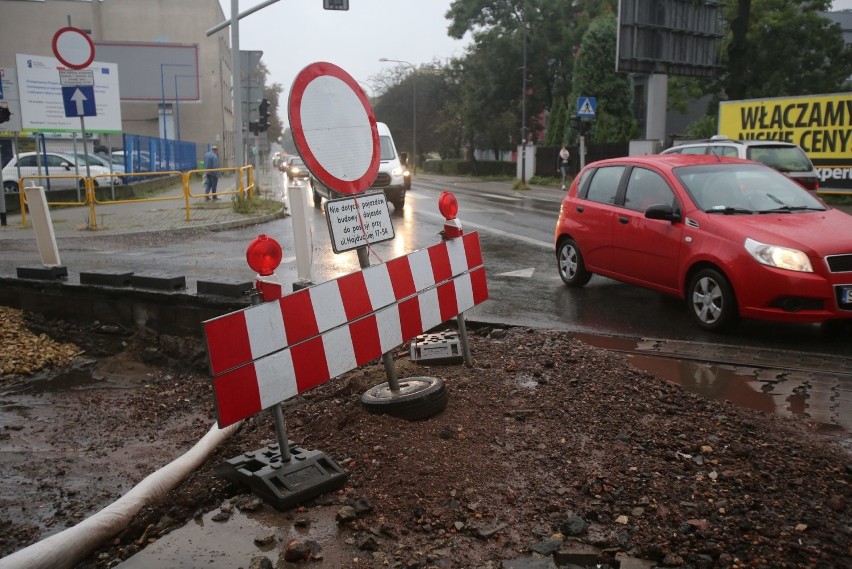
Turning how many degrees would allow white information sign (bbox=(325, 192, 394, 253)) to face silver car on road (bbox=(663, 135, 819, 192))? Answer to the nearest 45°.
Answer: approximately 135° to its left

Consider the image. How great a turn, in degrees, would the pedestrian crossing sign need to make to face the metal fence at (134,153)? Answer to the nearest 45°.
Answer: approximately 90° to its right

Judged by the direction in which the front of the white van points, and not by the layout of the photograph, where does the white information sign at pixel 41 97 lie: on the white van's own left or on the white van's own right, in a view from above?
on the white van's own right

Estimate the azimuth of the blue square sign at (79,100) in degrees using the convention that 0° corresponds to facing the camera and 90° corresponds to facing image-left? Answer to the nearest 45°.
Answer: approximately 0°

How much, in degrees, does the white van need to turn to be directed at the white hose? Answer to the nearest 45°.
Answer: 0° — it already faces it

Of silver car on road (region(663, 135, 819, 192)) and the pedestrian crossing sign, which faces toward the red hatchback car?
the pedestrian crossing sign

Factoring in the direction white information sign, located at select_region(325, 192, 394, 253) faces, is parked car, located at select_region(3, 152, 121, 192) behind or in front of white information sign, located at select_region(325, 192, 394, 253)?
behind

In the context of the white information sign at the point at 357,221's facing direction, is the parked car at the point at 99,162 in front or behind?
behind

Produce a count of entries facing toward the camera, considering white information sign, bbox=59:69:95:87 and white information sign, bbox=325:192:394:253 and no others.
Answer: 2

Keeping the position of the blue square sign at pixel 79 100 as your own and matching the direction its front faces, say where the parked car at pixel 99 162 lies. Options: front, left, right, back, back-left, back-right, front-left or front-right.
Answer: back
